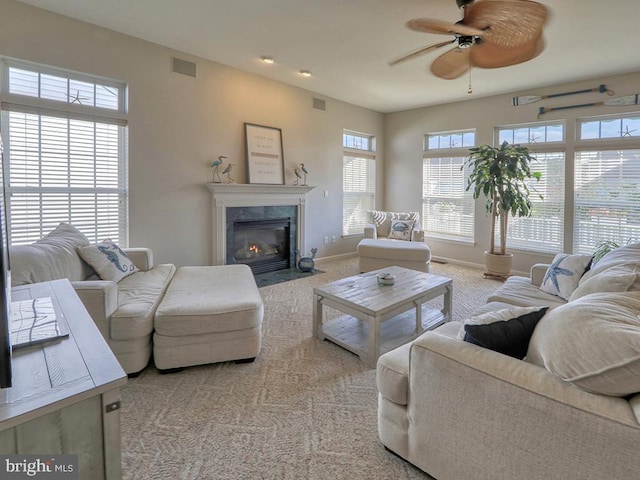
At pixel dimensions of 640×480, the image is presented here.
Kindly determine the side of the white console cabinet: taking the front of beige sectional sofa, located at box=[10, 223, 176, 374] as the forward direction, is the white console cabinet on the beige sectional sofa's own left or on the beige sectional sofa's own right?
on the beige sectional sofa's own right

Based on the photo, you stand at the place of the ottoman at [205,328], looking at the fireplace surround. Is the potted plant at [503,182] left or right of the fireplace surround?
right

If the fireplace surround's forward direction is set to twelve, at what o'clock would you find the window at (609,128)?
The window is roughly at 11 o'clock from the fireplace surround.

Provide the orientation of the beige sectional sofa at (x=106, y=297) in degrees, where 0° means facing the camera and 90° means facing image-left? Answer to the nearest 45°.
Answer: approximately 270°
